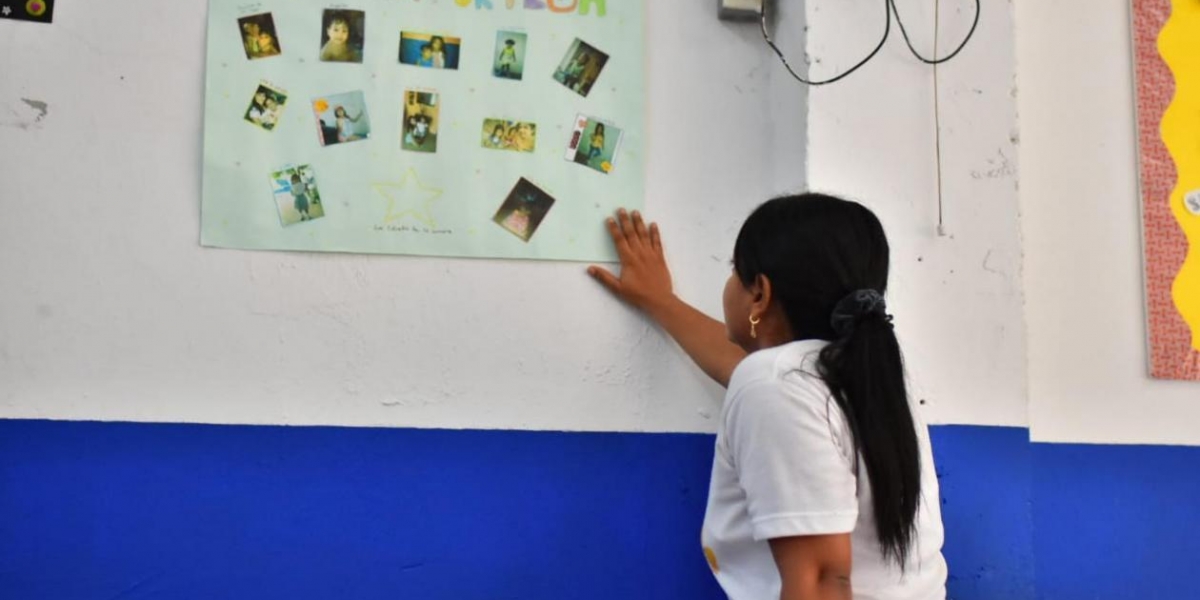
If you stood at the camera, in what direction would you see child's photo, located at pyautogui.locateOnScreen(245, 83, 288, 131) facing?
facing the viewer

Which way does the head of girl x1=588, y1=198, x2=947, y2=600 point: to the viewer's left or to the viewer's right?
to the viewer's left

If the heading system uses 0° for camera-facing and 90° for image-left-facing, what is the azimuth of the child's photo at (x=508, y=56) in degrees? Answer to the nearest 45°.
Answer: approximately 0°
